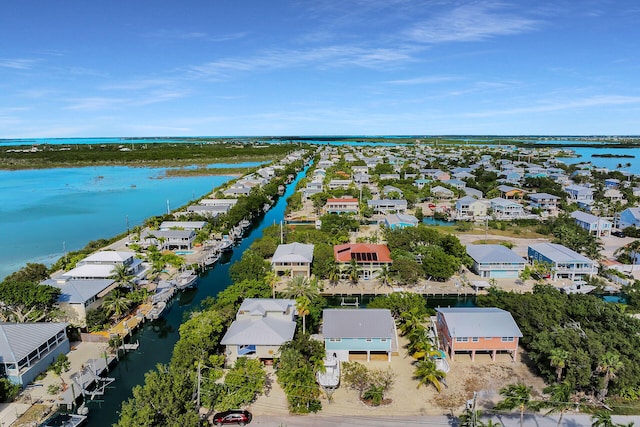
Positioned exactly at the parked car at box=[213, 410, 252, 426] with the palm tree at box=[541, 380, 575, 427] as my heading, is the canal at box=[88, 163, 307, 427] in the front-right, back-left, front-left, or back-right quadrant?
back-left

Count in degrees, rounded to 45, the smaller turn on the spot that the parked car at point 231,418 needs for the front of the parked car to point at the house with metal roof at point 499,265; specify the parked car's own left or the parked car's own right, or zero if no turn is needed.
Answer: approximately 135° to the parked car's own right

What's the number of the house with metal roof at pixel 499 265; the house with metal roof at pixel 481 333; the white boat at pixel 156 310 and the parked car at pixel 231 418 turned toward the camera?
2

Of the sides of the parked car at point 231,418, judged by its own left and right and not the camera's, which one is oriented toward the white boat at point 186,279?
right

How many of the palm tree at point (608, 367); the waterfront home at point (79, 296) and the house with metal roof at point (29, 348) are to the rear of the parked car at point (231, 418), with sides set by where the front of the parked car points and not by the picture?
1

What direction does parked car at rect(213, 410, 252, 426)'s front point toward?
to the viewer's left

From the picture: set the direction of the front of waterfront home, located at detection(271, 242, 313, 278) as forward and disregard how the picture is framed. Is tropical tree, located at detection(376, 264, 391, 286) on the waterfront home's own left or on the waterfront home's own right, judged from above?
on the waterfront home's own left

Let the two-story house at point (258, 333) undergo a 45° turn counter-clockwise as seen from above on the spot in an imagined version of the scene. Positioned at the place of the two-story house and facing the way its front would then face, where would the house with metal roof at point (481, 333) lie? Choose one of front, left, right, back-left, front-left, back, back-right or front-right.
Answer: front-left

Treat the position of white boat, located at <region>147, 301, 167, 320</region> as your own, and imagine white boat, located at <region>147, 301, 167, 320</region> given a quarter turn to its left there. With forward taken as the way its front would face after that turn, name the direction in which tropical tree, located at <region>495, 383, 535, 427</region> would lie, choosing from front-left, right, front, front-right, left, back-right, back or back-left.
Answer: back

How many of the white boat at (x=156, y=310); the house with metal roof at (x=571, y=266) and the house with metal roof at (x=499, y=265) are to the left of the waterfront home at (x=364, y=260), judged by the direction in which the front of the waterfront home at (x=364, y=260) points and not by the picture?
2

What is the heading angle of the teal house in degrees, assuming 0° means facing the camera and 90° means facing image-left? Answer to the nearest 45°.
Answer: approximately 0°
